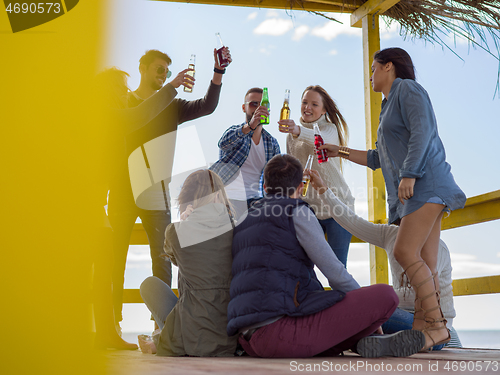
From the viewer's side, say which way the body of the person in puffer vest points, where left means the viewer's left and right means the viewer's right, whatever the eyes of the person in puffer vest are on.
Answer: facing away from the viewer and to the right of the viewer

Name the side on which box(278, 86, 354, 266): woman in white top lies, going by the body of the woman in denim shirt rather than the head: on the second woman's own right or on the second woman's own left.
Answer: on the second woman's own right

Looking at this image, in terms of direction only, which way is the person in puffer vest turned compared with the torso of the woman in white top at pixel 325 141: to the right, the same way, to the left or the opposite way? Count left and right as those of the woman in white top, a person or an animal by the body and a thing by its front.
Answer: the opposite way

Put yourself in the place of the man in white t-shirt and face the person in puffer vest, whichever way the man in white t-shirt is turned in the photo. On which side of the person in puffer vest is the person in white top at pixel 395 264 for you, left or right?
left

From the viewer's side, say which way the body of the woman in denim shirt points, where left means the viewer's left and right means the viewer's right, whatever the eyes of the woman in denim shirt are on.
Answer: facing to the left of the viewer

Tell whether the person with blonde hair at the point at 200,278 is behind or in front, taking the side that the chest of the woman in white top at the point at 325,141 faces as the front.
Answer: in front

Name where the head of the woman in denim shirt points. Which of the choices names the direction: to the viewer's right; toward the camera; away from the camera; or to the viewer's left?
to the viewer's left

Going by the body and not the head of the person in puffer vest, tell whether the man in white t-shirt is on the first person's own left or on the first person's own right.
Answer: on the first person's own left

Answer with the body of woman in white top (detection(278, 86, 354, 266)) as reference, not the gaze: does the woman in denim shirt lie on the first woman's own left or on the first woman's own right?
on the first woman's own left

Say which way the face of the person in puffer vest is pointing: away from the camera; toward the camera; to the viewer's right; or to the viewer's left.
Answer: away from the camera

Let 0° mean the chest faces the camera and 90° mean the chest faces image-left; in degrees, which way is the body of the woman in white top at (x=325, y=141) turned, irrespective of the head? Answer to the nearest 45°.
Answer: approximately 45°

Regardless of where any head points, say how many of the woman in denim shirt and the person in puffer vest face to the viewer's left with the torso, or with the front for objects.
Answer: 1
